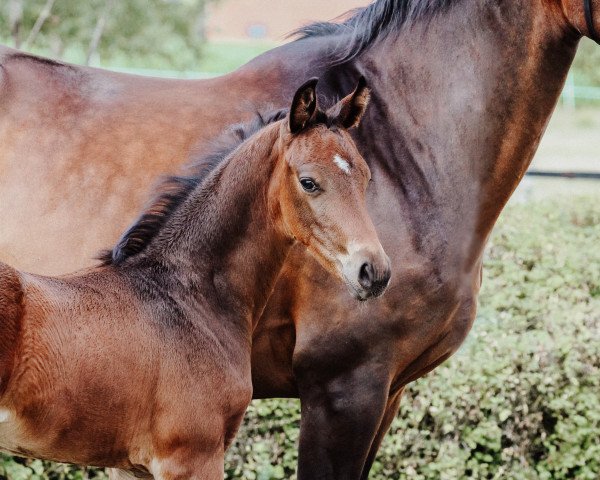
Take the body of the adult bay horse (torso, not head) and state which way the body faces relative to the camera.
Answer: to the viewer's right

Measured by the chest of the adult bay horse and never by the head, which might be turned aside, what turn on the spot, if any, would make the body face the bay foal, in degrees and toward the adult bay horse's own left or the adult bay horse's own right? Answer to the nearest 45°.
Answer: approximately 135° to the adult bay horse's own right
